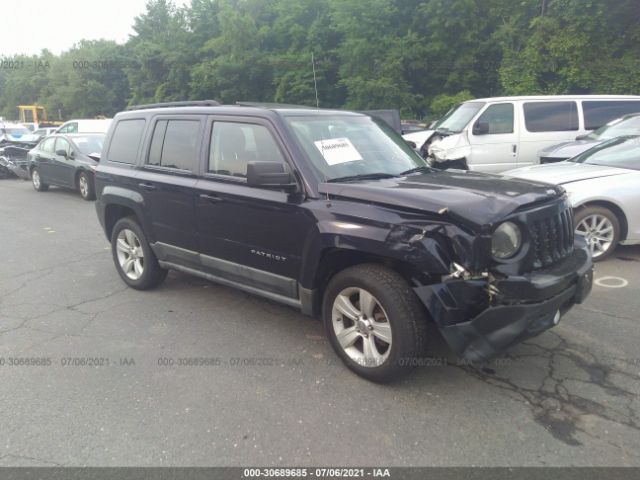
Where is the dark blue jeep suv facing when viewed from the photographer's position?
facing the viewer and to the right of the viewer

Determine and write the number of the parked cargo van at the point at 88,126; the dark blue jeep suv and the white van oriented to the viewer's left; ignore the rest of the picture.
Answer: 2

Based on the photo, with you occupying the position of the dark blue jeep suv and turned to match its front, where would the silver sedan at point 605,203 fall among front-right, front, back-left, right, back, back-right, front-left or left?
left

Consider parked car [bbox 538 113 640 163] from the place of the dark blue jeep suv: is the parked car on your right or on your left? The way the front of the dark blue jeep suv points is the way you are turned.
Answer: on your left

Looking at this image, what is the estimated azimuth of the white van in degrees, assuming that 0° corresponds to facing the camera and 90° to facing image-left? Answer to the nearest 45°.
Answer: approximately 90°

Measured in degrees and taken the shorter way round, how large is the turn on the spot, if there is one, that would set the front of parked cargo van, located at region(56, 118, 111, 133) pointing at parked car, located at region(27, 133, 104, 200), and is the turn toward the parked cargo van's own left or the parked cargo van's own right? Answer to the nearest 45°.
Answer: approximately 90° to the parked cargo van's own left

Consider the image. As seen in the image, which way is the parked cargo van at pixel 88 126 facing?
to the viewer's left

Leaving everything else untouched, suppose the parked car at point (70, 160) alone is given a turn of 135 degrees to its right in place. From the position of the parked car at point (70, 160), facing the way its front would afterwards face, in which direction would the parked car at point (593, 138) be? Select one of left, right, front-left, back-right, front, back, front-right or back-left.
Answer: back-left

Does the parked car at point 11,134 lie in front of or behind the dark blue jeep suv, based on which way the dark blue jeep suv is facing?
behind

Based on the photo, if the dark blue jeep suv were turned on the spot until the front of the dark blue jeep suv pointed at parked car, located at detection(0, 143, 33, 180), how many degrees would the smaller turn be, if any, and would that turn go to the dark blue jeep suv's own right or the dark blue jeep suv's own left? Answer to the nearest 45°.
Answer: approximately 180°

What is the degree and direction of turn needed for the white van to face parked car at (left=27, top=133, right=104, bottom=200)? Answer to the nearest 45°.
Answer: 0° — it already faces it
